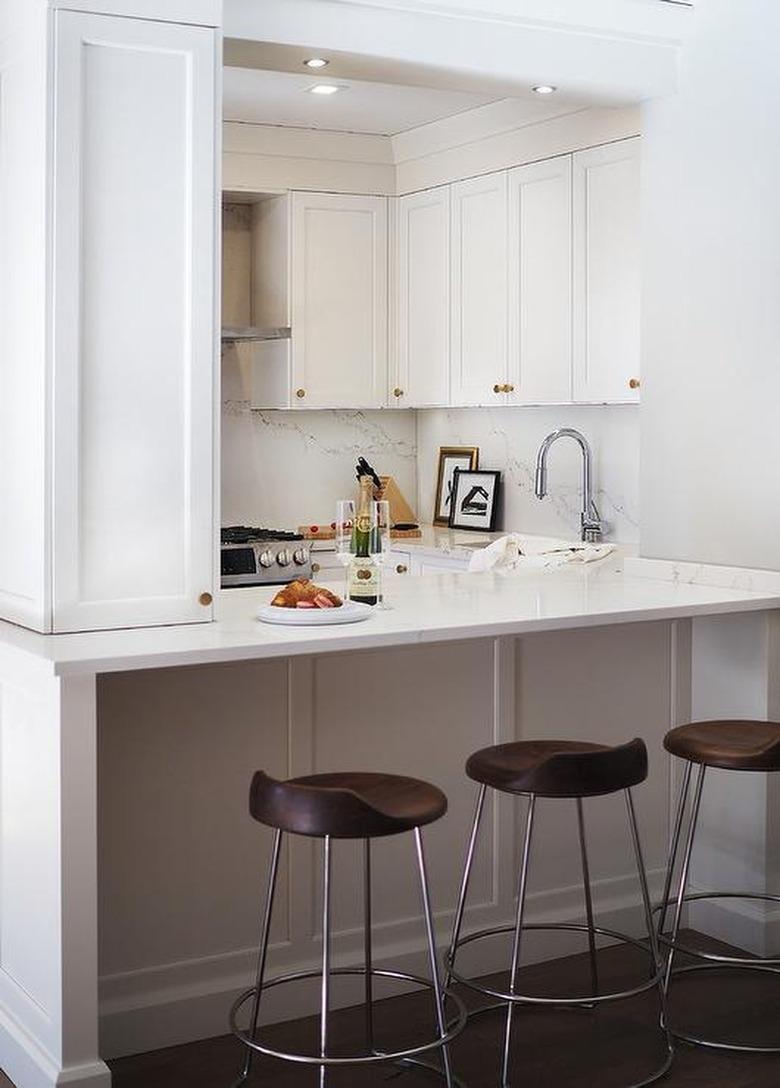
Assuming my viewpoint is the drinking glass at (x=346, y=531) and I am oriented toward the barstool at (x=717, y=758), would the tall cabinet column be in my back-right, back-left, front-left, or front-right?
back-right

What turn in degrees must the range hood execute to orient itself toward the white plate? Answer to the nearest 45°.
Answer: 0° — it already faces it

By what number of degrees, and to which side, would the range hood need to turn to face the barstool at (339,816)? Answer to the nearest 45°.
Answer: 0° — it already faces it

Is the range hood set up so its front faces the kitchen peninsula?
yes

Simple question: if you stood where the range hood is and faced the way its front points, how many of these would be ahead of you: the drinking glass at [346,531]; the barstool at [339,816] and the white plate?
3

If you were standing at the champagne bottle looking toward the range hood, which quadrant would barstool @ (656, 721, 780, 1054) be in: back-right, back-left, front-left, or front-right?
back-right

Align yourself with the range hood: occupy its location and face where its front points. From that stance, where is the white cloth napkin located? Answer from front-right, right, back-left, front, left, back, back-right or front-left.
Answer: front-left

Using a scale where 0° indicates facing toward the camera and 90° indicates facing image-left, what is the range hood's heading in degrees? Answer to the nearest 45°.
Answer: approximately 0°

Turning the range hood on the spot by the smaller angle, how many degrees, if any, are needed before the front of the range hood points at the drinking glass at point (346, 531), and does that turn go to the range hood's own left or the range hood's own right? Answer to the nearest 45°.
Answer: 0° — it already faces it

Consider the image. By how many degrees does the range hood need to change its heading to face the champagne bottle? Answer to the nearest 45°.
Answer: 0° — it already faces it

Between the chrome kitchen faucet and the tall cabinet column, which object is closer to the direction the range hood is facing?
the tall cabinet column
